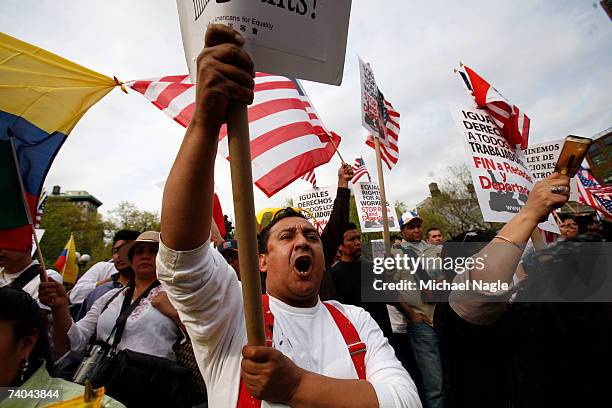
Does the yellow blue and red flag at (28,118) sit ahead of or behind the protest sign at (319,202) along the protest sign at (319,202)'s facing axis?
ahead

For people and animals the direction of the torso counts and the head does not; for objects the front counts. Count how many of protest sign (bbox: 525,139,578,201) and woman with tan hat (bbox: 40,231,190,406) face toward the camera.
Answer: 2

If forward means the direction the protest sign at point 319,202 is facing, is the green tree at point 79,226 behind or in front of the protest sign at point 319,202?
behind

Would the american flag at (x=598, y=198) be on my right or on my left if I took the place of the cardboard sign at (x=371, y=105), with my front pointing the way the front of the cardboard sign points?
on my left

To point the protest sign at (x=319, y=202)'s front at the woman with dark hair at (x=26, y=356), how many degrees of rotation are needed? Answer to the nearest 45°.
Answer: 0° — it already faces them

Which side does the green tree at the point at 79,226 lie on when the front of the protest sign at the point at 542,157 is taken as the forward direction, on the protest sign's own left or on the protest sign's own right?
on the protest sign's own right

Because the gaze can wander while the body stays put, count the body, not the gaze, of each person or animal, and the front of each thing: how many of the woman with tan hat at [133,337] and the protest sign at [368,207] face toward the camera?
2

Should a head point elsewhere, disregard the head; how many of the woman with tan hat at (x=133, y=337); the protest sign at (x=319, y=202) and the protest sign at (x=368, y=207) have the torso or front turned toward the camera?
3

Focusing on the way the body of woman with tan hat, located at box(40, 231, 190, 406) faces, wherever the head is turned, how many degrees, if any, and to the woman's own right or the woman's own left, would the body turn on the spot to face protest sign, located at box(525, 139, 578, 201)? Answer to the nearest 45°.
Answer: approximately 90° to the woman's own left
